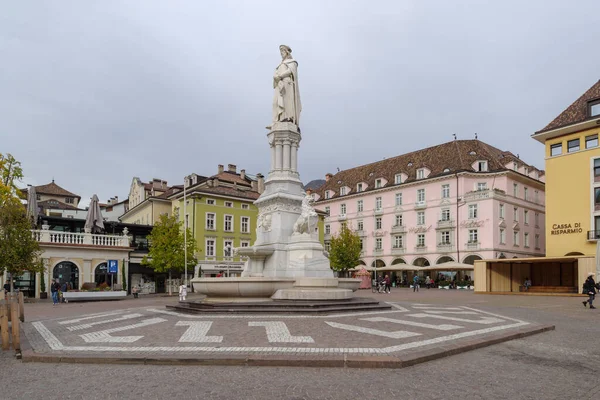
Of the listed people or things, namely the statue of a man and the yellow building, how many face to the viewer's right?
0

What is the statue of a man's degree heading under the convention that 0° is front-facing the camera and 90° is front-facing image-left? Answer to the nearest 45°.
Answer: approximately 45°

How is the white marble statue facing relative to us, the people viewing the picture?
facing the viewer and to the right of the viewer

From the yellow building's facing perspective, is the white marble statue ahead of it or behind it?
ahead

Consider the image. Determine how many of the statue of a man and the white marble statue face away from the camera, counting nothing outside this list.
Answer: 0

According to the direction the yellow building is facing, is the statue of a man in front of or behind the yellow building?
in front

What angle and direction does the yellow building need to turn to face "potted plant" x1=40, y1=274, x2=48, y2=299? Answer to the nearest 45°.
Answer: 0° — it already faces it
